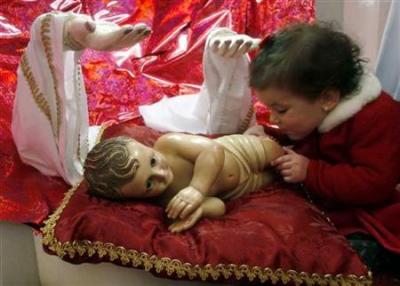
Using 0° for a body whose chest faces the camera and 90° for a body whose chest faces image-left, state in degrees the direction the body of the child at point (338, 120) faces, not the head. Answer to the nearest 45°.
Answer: approximately 90°

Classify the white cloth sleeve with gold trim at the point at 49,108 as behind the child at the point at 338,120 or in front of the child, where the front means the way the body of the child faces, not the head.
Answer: in front

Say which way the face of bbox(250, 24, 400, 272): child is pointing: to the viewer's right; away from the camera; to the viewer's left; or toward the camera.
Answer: to the viewer's left
